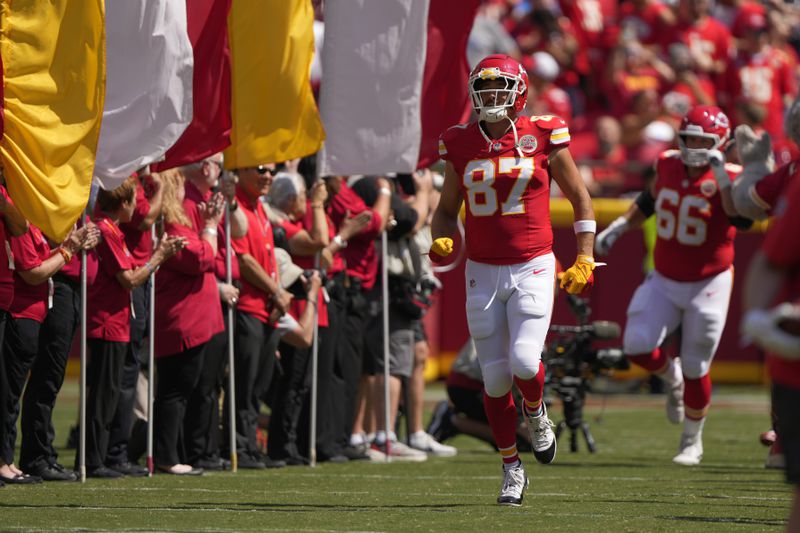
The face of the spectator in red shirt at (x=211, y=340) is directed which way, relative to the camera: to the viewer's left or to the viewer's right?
to the viewer's right

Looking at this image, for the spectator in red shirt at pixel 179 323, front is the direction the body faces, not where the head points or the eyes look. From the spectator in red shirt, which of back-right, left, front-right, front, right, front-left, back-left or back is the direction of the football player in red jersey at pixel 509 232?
front-right

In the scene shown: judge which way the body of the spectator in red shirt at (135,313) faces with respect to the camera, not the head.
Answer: to the viewer's right

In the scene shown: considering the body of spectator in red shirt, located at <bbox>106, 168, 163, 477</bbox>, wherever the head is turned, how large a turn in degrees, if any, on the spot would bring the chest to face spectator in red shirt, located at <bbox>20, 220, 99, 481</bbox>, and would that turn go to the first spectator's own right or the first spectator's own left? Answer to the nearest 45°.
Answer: approximately 135° to the first spectator's own right

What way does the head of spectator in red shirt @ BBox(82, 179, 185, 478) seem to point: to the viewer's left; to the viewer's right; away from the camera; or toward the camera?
to the viewer's right

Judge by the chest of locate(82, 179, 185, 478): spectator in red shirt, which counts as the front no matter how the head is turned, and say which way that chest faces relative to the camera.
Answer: to the viewer's right

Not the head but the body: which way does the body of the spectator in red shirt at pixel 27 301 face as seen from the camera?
to the viewer's right

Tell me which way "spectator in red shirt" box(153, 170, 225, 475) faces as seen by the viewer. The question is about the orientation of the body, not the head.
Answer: to the viewer's right
